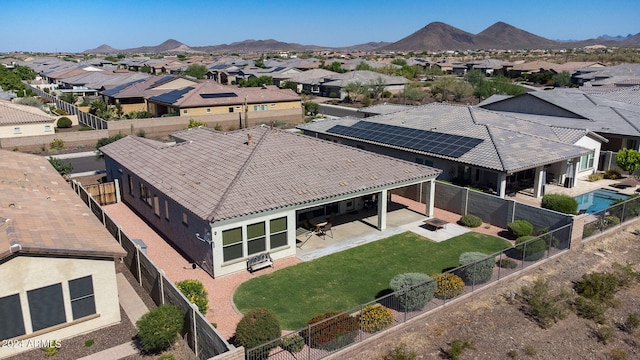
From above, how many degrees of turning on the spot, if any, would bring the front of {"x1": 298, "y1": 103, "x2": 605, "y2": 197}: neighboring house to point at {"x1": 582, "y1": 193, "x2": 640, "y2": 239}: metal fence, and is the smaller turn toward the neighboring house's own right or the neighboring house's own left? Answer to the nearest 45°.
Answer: approximately 180°

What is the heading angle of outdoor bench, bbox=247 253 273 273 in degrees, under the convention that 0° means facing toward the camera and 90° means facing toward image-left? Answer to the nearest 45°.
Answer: approximately 315°

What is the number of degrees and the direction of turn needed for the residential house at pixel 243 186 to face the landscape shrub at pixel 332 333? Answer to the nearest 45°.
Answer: approximately 135° to its left

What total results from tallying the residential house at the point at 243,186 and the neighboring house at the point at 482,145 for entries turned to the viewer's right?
0

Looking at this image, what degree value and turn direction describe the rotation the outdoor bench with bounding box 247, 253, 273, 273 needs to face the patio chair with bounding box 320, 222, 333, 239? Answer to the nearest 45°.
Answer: approximately 90° to its left

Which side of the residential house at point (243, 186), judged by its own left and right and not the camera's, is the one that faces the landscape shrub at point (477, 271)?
back

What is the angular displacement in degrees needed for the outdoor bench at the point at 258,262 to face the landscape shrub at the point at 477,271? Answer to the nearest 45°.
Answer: approximately 45° to its left

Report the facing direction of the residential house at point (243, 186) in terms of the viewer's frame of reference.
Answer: facing away from the viewer and to the left of the viewer

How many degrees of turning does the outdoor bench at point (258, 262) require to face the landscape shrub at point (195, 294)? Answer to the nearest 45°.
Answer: approximately 90° to its right
